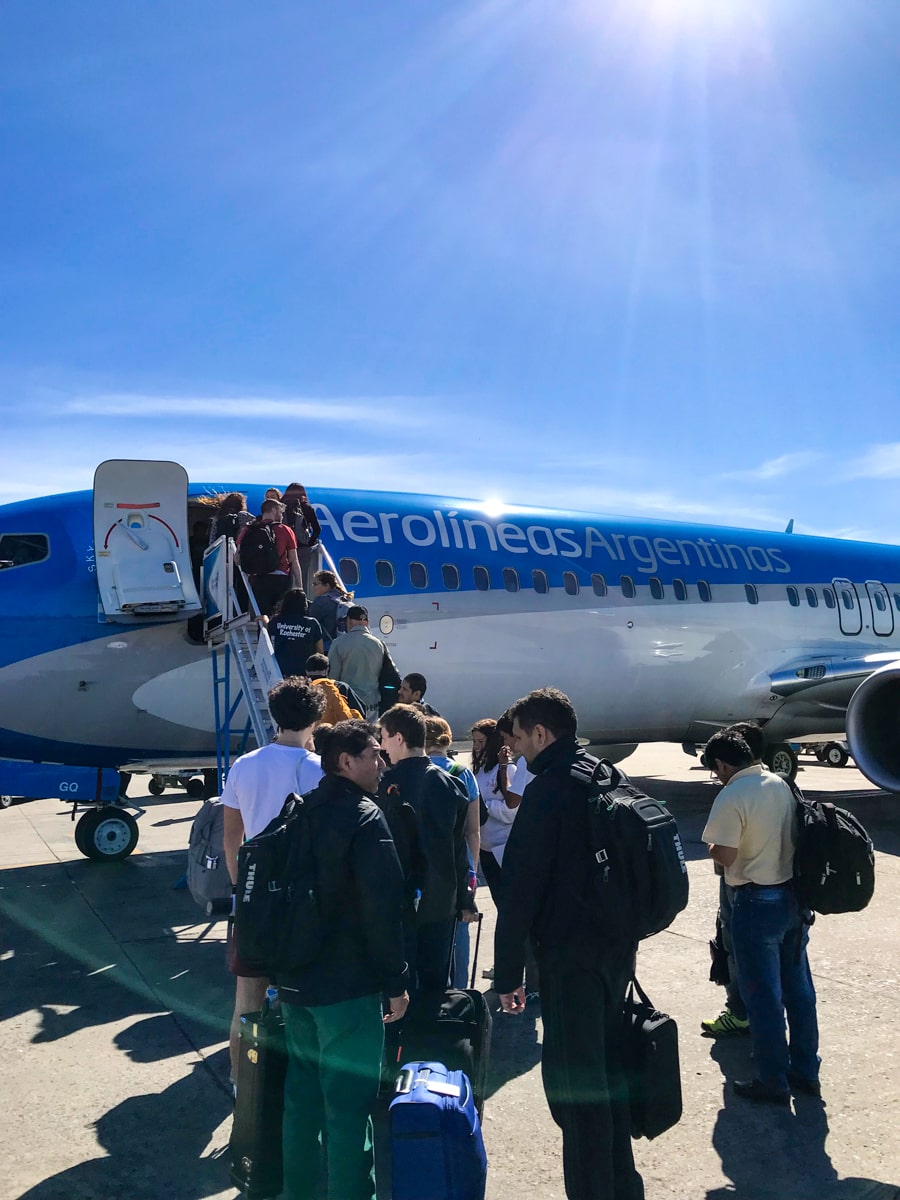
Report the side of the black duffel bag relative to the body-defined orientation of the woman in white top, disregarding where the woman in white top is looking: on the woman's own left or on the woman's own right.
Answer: on the woman's own left

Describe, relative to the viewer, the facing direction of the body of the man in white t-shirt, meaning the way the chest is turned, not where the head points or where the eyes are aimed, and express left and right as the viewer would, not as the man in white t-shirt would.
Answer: facing away from the viewer and to the right of the viewer

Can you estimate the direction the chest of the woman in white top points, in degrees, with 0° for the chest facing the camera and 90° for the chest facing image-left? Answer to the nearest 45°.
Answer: approximately 45°

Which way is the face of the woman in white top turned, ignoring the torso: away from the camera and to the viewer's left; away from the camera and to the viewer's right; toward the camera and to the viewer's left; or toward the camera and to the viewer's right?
toward the camera and to the viewer's left

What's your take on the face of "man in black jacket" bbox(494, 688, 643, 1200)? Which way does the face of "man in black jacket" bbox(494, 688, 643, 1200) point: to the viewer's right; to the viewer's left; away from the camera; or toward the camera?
to the viewer's left

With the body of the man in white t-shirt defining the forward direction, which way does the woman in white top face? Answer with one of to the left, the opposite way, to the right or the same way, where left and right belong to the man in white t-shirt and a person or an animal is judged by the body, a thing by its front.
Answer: the opposite way

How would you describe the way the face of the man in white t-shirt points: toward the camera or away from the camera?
away from the camera

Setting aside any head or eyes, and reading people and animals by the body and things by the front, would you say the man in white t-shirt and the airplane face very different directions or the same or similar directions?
very different directions

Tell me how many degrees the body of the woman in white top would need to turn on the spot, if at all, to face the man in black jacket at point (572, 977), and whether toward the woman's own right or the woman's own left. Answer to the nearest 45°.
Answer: approximately 45° to the woman's own left

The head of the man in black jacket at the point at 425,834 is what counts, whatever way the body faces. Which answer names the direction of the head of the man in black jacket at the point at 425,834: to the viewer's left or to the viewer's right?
to the viewer's left

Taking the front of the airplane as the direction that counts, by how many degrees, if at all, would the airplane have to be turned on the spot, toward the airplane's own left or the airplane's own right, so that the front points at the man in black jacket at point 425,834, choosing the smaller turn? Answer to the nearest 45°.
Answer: approximately 45° to the airplane's own left

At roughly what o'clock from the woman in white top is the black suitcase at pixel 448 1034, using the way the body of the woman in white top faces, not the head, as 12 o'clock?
The black suitcase is roughly at 11 o'clock from the woman in white top.

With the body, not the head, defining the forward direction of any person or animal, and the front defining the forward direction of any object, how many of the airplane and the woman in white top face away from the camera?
0
